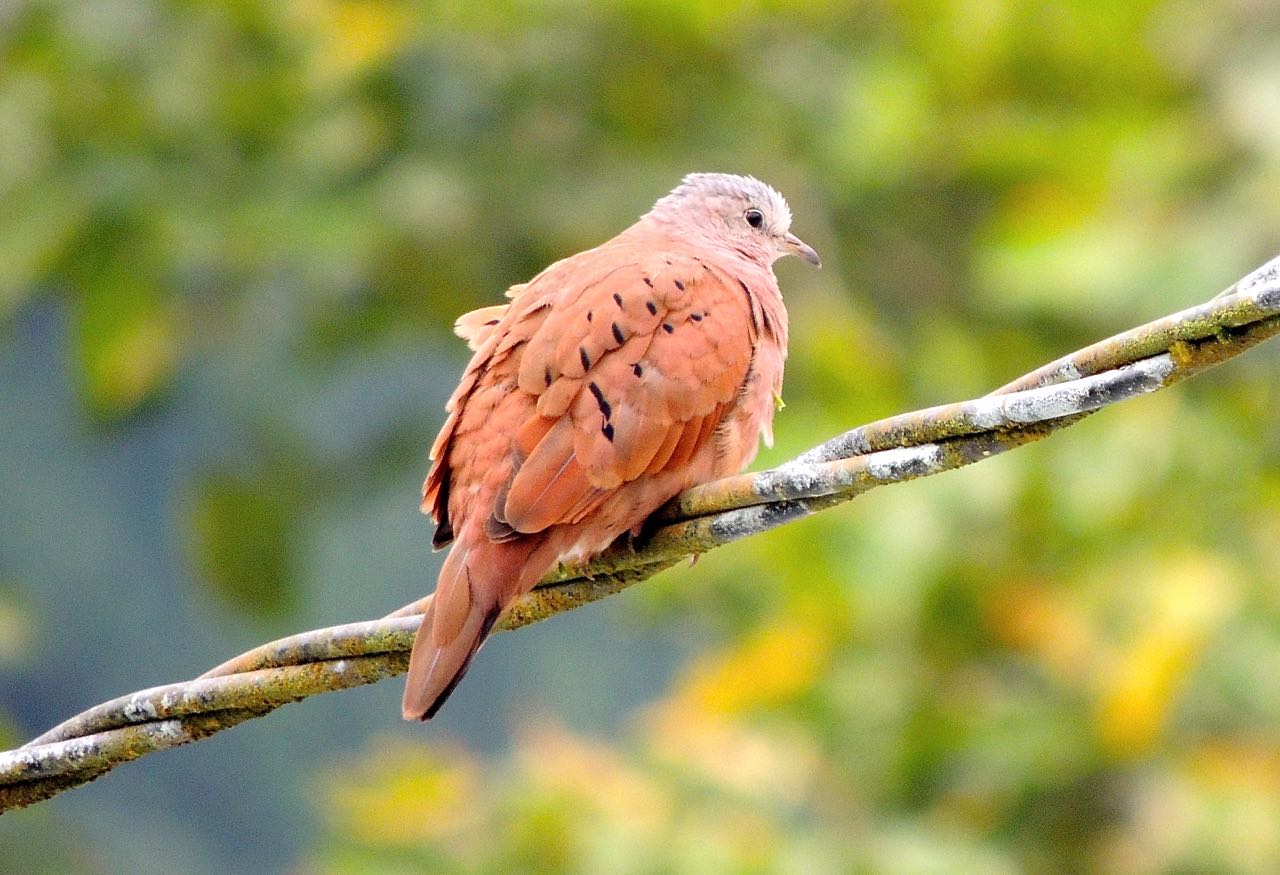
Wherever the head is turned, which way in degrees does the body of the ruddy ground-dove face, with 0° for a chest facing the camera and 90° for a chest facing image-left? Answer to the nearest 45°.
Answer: approximately 225°
